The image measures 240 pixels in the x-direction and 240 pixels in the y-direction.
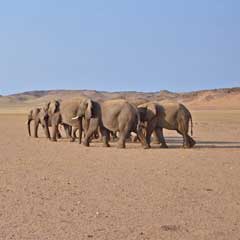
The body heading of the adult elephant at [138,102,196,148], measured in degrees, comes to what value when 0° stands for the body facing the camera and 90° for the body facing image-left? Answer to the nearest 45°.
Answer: approximately 90°

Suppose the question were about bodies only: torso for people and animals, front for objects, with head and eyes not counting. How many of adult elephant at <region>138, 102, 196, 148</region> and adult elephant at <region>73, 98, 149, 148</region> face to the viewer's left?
2

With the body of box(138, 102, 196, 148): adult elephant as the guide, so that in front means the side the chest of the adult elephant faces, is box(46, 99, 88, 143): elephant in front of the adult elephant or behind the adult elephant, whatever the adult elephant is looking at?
in front

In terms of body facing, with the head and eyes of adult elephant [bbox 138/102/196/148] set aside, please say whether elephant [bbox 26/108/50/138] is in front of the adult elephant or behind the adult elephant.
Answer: in front

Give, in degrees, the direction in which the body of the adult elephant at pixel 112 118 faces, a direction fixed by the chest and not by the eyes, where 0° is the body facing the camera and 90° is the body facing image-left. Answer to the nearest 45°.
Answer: approximately 90°

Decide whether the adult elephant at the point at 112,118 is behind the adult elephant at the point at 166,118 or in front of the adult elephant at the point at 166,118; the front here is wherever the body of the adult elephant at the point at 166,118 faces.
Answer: in front

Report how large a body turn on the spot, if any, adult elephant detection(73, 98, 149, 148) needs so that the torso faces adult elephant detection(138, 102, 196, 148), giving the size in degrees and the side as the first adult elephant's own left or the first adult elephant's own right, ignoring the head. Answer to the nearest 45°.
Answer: approximately 180°
